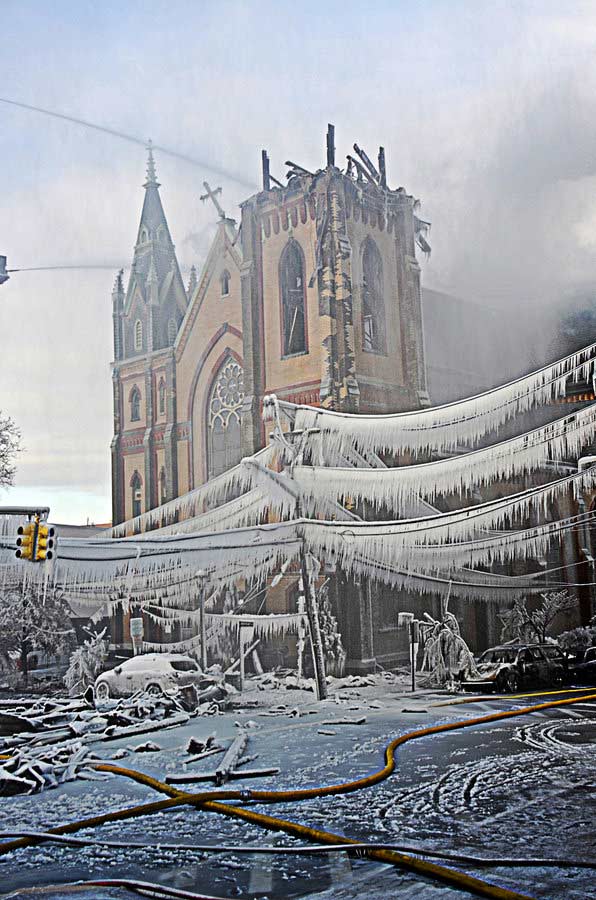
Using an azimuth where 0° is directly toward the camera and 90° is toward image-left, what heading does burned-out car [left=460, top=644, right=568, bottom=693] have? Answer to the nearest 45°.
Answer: approximately 45°

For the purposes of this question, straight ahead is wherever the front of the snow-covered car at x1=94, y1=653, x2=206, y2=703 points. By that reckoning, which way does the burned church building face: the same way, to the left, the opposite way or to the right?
to the left

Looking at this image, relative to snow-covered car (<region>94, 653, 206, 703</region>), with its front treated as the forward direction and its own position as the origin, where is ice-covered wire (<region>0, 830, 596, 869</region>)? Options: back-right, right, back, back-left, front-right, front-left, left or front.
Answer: back-left

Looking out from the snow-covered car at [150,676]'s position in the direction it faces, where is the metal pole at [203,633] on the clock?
The metal pole is roughly at 4 o'clock from the snow-covered car.

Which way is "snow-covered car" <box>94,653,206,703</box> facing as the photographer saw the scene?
facing away from the viewer and to the left of the viewer

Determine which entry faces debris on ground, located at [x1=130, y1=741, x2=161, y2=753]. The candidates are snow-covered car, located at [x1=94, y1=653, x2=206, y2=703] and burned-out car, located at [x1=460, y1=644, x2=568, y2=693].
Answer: burned-out car, located at [x1=460, y1=644, x2=568, y2=693]

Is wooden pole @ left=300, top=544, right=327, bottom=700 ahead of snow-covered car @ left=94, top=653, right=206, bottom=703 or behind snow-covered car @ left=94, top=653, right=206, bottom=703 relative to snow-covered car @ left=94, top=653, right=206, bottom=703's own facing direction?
behind
